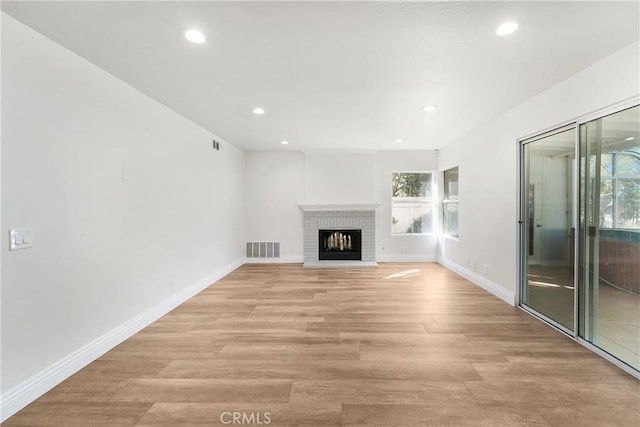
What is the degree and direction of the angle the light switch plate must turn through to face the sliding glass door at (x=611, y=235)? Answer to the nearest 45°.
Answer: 0° — it already faces it

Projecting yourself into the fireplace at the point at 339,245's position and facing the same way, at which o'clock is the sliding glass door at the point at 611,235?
The sliding glass door is roughly at 11 o'clock from the fireplace.

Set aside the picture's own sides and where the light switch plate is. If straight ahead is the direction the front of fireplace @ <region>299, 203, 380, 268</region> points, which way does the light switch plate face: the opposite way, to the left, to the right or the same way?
to the left

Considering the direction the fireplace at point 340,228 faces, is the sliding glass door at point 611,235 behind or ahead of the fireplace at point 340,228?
ahead

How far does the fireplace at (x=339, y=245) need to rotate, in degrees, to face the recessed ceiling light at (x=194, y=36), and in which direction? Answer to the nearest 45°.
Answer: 0° — it already faces it

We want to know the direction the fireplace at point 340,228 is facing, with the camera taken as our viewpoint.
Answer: facing the viewer

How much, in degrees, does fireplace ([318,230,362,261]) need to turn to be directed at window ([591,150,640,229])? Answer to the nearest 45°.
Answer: approximately 45° to its left

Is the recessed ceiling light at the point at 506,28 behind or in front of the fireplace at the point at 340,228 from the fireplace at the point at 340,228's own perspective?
in front

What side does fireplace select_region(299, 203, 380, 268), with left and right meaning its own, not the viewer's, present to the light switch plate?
front

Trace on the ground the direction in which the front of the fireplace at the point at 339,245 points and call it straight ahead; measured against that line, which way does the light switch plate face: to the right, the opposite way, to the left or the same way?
to the left

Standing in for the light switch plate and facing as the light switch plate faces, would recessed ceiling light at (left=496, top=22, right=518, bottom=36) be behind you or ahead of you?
ahead

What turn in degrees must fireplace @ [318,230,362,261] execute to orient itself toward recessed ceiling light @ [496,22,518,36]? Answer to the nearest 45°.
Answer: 0° — it already faces it

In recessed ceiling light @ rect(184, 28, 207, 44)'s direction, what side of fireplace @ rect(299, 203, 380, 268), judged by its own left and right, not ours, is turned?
front
